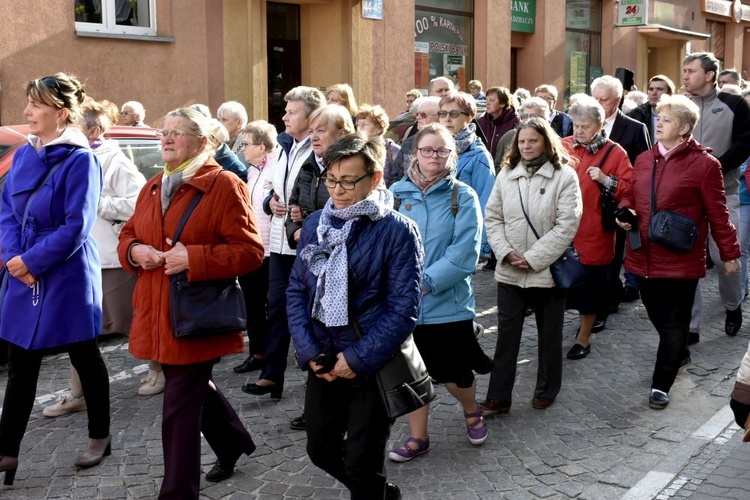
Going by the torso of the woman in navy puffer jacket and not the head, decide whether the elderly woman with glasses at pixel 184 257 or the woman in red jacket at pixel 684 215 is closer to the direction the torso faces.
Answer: the elderly woman with glasses

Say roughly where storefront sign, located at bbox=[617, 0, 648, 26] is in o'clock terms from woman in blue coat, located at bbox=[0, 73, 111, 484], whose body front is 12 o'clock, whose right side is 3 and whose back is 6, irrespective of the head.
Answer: The storefront sign is roughly at 6 o'clock from the woman in blue coat.

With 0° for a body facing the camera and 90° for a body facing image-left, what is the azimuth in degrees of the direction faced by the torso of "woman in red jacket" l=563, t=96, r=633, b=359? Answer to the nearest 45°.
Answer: approximately 45°

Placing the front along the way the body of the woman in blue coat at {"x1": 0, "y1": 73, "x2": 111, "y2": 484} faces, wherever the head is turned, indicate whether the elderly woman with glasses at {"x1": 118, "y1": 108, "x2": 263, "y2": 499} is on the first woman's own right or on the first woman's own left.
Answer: on the first woman's own left

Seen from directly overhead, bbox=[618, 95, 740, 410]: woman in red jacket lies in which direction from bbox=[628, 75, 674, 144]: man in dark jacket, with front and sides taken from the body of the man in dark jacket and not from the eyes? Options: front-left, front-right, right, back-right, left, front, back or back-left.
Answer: front-left

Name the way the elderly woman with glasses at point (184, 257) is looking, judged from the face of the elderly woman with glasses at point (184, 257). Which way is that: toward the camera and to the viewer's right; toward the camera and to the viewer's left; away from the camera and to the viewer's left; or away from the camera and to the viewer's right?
toward the camera and to the viewer's left

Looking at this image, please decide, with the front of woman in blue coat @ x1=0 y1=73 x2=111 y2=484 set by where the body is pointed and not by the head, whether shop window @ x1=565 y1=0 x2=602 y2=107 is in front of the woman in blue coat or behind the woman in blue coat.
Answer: behind
